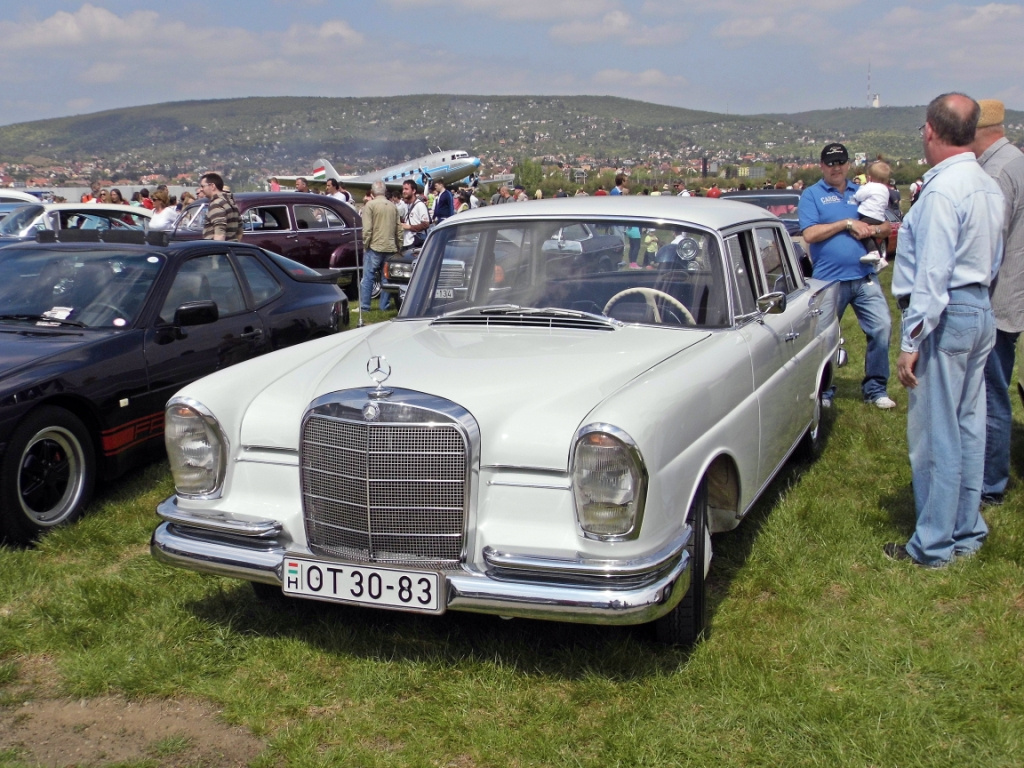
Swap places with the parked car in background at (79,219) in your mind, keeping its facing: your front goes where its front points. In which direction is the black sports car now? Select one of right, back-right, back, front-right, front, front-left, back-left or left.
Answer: front-left

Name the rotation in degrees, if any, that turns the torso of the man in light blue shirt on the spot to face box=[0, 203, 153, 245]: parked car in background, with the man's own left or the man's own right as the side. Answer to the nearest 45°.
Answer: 0° — they already face it

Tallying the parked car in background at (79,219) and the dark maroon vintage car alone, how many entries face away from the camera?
0

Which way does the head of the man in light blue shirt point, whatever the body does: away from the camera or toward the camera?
away from the camera

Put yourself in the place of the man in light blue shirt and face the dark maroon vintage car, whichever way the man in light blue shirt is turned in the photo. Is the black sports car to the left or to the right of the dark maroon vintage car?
left

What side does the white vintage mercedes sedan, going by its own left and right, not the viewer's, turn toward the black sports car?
right

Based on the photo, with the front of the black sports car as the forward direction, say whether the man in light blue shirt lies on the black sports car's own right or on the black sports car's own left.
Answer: on the black sports car's own left

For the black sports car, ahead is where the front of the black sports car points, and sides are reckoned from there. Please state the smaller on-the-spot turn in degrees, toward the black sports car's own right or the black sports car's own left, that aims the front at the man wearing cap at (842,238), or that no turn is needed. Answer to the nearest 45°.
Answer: approximately 135° to the black sports car's own left

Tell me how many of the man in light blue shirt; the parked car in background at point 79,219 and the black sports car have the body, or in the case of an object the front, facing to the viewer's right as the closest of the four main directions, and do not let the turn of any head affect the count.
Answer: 0
